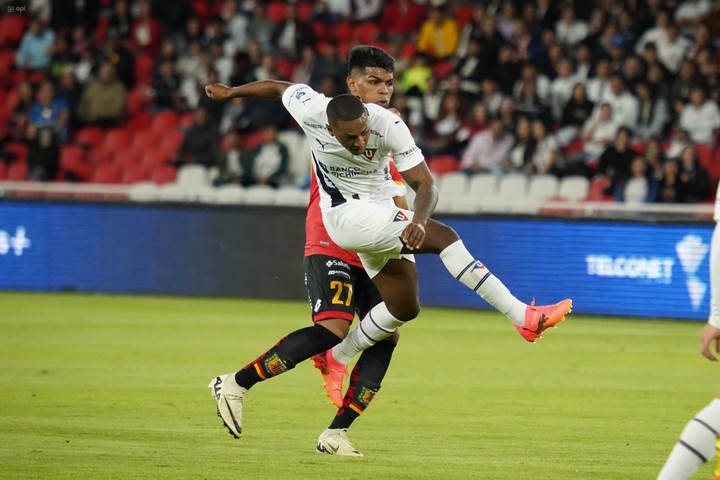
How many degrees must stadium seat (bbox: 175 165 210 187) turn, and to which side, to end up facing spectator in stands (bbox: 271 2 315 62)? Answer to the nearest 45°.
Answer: approximately 135° to its left

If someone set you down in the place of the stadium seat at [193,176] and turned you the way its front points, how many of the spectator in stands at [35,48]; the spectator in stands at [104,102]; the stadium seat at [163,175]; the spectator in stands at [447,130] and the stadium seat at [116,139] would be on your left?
1

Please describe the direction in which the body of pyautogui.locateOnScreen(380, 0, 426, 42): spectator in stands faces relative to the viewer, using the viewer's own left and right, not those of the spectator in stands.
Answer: facing the viewer

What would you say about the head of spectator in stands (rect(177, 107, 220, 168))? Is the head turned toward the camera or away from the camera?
toward the camera

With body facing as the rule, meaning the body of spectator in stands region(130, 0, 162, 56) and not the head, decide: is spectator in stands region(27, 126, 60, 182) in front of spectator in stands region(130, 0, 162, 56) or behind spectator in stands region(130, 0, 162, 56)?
in front

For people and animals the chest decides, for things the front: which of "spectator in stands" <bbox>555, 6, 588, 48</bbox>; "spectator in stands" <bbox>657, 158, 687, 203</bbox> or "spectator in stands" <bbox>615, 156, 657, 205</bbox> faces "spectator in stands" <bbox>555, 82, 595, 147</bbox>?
"spectator in stands" <bbox>555, 6, 588, 48</bbox>

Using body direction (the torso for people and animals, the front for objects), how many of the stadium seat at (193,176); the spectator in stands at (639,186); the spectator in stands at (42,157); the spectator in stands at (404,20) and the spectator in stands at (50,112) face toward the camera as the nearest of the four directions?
5

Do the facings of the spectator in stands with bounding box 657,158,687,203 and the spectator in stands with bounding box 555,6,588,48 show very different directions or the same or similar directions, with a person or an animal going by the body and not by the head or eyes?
same or similar directions

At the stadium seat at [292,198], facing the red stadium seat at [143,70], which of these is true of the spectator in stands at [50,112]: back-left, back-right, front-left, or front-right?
front-left

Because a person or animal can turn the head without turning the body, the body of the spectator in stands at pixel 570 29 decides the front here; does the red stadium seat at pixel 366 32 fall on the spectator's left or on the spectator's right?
on the spectator's right

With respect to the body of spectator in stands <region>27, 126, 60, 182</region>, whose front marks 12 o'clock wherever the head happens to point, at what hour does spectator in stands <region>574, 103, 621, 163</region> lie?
spectator in stands <region>574, 103, 621, 163</region> is roughly at 10 o'clock from spectator in stands <region>27, 126, 60, 182</region>.

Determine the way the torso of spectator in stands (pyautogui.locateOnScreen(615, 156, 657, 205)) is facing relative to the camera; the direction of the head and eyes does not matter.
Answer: toward the camera

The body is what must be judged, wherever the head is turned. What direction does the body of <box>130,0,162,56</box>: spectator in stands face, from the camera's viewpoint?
toward the camera
